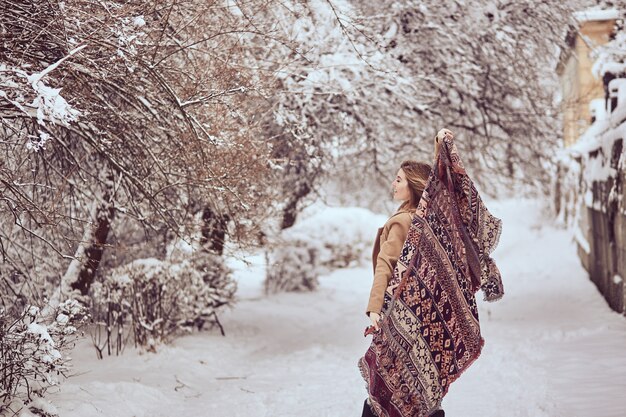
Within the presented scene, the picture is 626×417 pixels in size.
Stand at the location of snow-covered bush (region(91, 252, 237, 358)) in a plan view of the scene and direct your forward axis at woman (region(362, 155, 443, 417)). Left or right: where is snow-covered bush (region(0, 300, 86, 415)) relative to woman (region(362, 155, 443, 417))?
right

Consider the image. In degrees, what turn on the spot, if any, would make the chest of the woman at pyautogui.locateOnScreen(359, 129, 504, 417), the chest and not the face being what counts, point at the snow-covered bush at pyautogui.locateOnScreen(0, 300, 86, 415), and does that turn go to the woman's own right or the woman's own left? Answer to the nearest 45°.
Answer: approximately 45° to the woman's own left

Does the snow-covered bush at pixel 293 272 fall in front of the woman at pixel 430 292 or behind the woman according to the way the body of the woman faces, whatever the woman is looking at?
in front

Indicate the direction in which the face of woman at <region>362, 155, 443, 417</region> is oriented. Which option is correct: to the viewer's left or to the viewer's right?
to the viewer's left

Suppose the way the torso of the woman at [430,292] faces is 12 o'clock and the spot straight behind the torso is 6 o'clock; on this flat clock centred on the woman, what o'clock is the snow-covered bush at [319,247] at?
The snow-covered bush is roughly at 1 o'clock from the woman.

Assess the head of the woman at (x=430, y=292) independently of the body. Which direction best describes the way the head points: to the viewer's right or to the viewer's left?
to the viewer's left

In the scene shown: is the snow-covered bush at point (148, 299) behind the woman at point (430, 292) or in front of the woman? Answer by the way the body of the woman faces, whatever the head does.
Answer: in front

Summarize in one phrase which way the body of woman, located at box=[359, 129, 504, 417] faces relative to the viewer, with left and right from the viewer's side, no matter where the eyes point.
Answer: facing away from the viewer and to the left of the viewer
